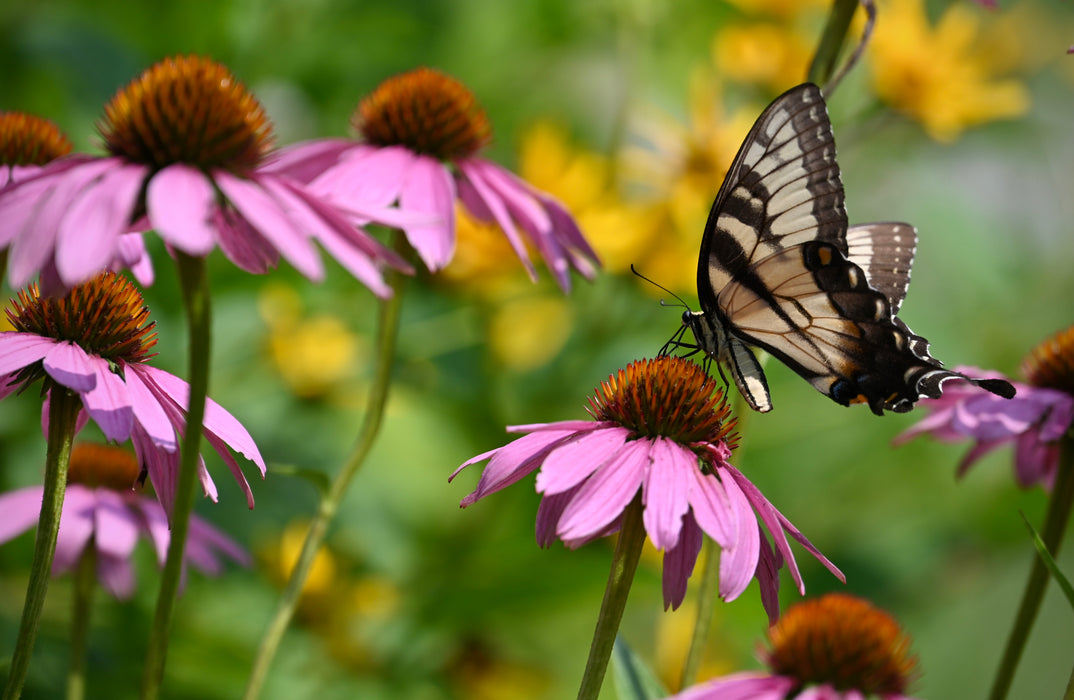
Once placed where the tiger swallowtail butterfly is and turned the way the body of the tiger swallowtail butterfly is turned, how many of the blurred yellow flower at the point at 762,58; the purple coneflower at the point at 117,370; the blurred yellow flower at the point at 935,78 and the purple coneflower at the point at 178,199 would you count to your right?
2

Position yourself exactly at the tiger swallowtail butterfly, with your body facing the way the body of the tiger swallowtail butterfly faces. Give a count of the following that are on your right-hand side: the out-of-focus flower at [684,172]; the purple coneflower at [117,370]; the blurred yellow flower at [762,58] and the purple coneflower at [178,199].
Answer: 2

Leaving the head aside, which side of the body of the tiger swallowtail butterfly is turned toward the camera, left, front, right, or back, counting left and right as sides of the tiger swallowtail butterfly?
left

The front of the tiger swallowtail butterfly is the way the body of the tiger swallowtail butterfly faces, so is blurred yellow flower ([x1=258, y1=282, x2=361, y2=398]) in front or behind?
in front

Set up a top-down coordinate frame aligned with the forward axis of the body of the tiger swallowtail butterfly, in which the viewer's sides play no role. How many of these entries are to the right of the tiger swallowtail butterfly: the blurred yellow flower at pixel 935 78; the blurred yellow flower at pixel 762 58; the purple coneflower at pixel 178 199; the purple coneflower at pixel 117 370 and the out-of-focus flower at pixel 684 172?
3

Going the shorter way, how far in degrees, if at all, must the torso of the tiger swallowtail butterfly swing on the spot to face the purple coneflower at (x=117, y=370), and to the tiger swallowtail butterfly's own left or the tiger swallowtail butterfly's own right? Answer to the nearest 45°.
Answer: approximately 45° to the tiger swallowtail butterfly's own left

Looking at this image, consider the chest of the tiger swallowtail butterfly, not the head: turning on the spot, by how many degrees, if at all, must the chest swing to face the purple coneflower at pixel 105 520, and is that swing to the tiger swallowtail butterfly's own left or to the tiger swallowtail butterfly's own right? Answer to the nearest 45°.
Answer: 0° — it already faces it

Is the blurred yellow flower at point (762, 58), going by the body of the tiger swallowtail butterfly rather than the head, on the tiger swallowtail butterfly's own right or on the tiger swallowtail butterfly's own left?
on the tiger swallowtail butterfly's own right

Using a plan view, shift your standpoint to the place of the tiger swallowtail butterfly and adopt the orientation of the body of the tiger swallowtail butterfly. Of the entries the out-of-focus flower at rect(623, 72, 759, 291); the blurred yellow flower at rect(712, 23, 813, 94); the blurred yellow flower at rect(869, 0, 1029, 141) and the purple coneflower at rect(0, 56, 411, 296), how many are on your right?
3
